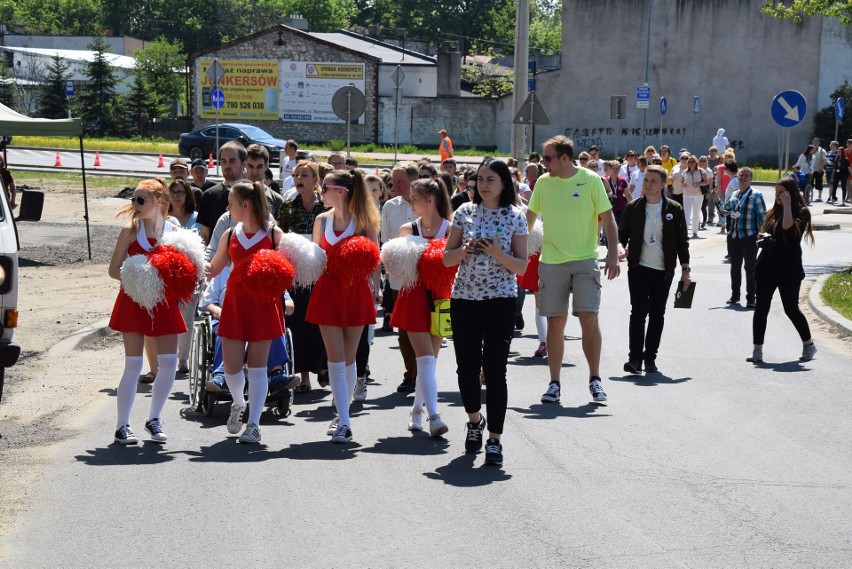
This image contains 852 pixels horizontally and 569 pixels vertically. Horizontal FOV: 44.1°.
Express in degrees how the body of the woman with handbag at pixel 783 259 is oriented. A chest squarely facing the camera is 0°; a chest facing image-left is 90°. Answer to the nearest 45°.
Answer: approximately 45°

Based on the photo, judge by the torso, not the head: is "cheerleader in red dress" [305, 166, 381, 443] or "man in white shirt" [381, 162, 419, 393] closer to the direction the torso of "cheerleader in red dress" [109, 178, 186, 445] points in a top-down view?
the cheerleader in red dress

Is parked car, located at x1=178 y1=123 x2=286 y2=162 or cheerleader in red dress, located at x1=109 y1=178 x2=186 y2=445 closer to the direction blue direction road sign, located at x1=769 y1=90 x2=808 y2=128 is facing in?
the cheerleader in red dress

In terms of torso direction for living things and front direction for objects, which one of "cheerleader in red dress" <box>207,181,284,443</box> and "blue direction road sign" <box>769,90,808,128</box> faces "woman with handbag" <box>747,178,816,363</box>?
the blue direction road sign

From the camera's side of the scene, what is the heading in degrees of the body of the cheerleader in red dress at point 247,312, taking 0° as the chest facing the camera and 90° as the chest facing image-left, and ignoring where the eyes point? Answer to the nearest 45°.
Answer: approximately 0°

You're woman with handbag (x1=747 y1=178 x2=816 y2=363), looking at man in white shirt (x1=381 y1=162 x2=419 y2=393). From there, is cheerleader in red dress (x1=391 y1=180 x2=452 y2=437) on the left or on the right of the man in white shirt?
left

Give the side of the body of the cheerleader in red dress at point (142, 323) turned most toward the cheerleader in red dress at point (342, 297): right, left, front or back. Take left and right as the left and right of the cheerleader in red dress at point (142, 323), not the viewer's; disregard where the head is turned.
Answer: left

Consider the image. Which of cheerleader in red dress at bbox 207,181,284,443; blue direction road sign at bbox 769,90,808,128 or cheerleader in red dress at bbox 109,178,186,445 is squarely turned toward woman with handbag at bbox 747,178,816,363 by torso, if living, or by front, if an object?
the blue direction road sign

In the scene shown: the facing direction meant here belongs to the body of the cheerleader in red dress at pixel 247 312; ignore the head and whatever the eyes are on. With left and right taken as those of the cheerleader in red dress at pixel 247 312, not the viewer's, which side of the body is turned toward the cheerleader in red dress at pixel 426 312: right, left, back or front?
left
